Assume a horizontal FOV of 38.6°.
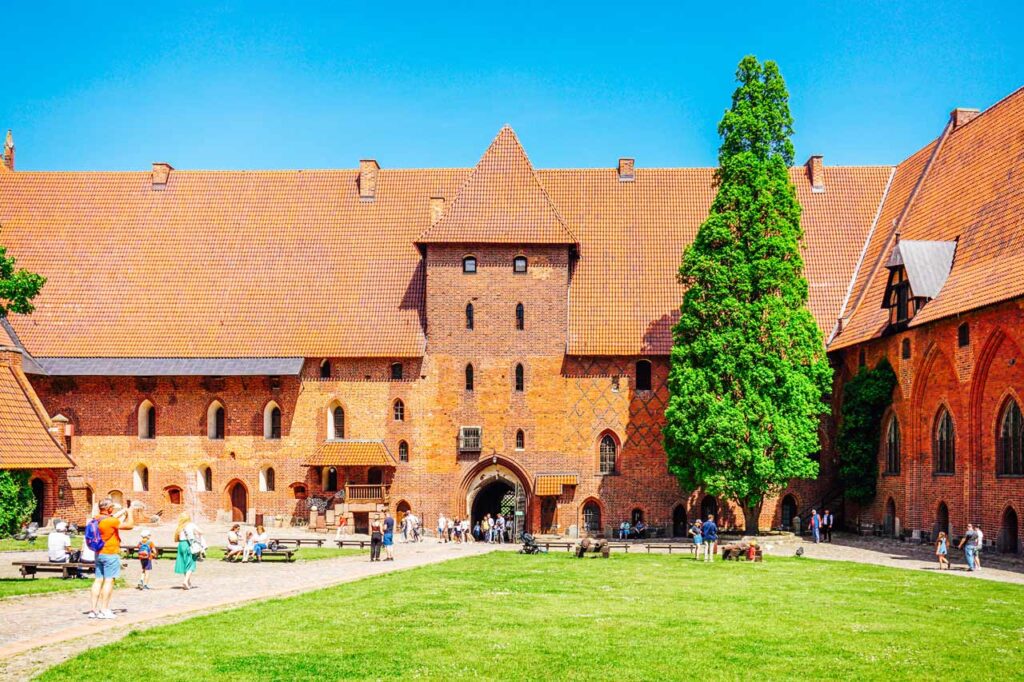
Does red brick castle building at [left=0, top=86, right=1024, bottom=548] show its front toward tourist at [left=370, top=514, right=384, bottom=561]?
yes

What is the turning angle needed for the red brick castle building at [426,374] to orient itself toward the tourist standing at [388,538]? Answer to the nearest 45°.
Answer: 0° — it already faces them

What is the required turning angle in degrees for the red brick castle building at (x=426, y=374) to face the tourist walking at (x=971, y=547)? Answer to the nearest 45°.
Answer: approximately 45° to its left

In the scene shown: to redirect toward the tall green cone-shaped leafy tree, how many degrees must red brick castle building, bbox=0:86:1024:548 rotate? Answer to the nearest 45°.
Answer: approximately 45° to its left

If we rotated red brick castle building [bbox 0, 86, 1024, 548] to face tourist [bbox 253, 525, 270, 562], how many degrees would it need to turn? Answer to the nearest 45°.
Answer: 0° — it already faces them

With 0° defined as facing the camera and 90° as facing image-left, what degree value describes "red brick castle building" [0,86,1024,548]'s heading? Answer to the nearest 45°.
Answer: approximately 0°
